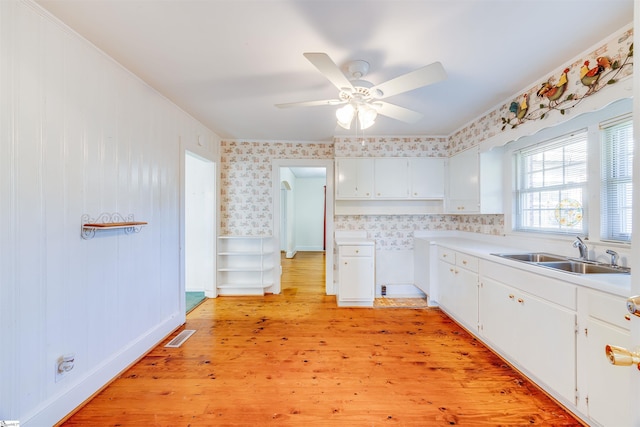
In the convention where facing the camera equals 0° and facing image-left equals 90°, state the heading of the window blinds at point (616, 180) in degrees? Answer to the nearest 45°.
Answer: approximately 45°

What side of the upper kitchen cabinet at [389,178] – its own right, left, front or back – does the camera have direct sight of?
front

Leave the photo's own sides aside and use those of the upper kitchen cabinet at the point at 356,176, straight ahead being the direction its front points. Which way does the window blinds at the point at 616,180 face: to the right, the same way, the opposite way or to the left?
to the right

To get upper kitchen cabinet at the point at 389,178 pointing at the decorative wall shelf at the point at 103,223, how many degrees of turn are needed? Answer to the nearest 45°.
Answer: approximately 45° to its right

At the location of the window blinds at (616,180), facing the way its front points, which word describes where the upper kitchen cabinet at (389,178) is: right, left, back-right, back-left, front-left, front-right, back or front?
front-right

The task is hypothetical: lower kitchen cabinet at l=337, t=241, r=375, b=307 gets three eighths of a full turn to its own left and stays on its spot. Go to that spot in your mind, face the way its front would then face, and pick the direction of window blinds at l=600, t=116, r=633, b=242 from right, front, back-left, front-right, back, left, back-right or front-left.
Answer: right

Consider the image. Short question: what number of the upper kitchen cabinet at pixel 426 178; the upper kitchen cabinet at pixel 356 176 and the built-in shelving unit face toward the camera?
3

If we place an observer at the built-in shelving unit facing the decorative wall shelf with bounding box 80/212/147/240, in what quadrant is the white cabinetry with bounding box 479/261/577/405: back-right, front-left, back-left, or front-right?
front-left

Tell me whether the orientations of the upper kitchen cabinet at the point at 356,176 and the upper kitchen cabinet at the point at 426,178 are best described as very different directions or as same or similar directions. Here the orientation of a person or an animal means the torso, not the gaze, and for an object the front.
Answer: same or similar directions

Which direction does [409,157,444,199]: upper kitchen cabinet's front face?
toward the camera

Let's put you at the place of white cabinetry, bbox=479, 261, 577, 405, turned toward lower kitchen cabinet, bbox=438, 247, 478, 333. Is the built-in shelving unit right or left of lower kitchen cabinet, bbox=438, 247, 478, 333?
left

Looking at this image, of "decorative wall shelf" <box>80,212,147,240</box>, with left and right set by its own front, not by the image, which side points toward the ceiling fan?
front

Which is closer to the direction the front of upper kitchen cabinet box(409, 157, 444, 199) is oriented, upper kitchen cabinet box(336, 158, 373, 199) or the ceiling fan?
the ceiling fan

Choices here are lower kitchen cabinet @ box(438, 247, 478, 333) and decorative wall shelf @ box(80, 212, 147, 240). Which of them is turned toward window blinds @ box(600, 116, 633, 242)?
the decorative wall shelf

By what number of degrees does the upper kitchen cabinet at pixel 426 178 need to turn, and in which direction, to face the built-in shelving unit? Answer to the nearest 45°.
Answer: approximately 90° to its right

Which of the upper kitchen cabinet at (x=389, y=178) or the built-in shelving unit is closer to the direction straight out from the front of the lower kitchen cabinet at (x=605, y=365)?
the built-in shelving unit

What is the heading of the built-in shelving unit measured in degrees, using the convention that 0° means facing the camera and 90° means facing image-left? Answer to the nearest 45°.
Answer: approximately 0°
